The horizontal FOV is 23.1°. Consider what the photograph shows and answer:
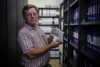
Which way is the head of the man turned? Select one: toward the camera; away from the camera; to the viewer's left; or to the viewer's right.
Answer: toward the camera

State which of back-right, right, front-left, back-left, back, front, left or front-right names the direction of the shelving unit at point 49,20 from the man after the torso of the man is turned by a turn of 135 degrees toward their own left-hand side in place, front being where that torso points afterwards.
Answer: front

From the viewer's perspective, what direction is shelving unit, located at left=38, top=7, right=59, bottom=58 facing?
toward the camera

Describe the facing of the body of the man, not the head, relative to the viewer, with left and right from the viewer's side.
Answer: facing the viewer and to the right of the viewer
